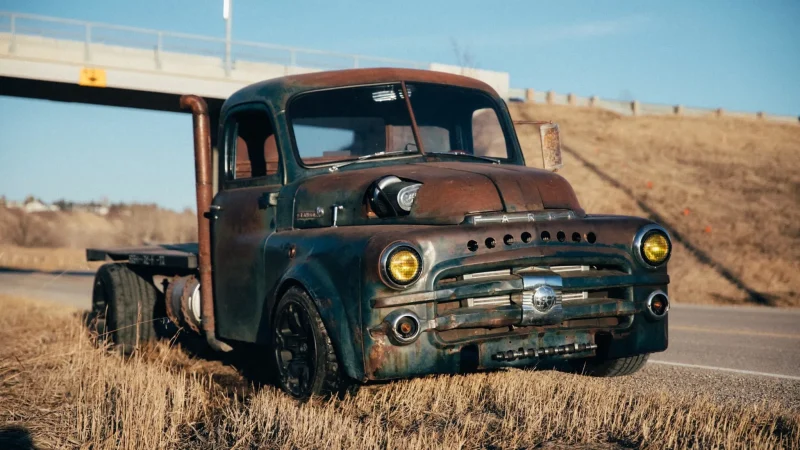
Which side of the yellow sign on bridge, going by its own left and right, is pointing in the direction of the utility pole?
left

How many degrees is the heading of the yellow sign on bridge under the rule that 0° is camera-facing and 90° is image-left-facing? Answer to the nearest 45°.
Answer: approximately 0°
